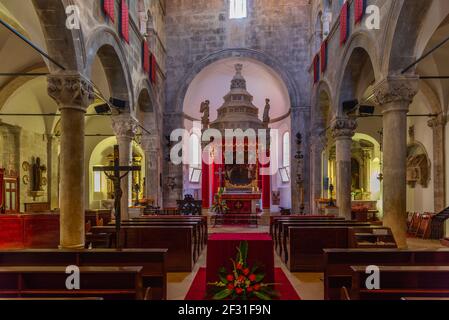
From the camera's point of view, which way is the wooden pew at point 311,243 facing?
away from the camera

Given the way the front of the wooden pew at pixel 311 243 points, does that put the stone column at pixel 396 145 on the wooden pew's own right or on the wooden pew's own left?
on the wooden pew's own right

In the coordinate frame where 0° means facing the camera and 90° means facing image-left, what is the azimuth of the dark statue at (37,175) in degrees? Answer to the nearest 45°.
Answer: approximately 315°

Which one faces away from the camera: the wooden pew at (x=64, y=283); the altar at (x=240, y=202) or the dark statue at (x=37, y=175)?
the wooden pew

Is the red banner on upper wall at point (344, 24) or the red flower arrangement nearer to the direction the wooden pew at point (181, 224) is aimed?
the red banner on upper wall

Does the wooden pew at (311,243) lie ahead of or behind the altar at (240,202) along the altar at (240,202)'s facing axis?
ahead

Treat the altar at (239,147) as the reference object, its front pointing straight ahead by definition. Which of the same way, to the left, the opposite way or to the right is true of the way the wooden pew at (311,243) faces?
the opposite way

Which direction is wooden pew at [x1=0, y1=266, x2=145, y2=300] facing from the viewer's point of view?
away from the camera

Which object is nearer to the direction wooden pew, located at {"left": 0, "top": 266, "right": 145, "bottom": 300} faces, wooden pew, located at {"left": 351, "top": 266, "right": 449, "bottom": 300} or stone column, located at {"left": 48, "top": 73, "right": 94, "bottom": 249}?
the stone column

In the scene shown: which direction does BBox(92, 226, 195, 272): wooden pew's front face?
away from the camera

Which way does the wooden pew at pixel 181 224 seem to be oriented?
away from the camera

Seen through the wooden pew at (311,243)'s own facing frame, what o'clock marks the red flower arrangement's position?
The red flower arrangement is roughly at 6 o'clock from the wooden pew.
